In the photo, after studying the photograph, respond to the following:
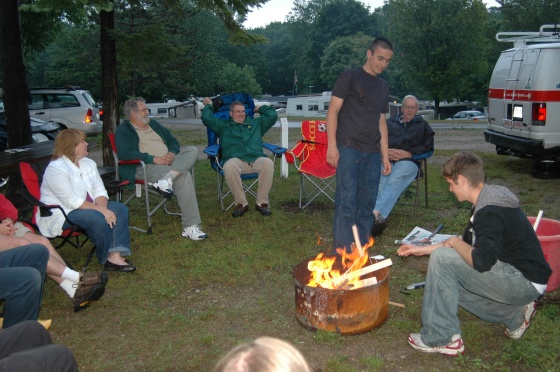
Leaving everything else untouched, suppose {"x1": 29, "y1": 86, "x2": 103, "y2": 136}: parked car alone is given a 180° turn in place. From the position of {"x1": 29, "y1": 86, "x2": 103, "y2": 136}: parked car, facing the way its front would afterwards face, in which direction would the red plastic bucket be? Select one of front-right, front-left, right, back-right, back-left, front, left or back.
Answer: front-right

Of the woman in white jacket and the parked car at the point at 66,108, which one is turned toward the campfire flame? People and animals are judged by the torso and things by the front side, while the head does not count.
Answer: the woman in white jacket

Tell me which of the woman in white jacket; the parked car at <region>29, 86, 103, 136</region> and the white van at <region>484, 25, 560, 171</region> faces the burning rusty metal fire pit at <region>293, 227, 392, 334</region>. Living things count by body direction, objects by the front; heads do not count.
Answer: the woman in white jacket

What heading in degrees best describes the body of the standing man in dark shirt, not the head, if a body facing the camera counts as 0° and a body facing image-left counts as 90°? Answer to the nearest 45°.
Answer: approximately 315°

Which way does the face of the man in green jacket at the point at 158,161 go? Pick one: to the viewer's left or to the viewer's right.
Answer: to the viewer's right

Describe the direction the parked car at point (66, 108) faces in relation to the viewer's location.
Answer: facing away from the viewer and to the left of the viewer

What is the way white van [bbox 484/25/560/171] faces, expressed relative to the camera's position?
facing away from the viewer and to the right of the viewer

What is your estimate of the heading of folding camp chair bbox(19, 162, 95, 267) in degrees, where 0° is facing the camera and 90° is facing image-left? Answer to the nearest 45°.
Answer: approximately 315°
